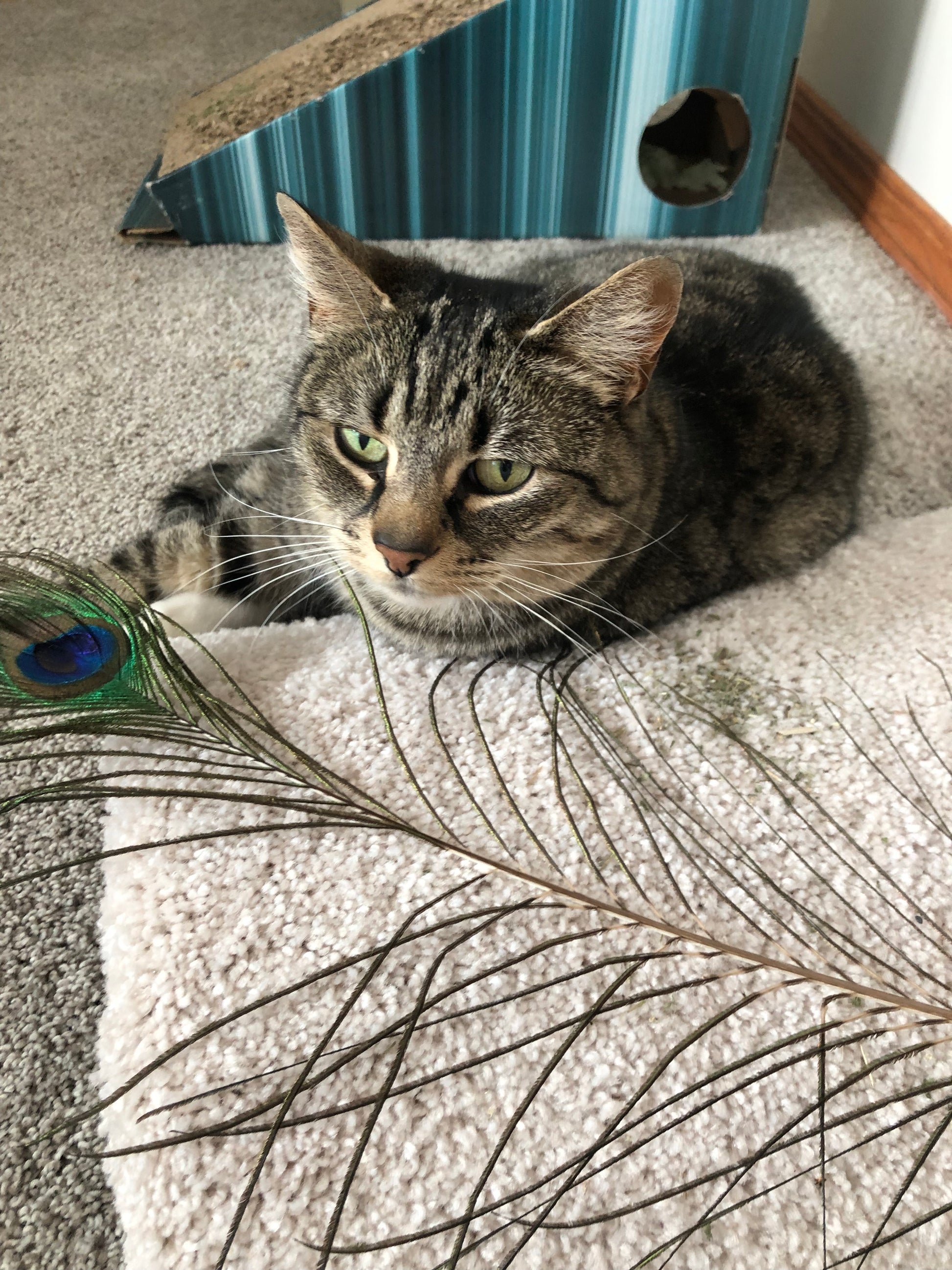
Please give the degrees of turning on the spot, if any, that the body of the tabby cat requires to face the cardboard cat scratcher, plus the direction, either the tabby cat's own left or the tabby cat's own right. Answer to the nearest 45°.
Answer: approximately 135° to the tabby cat's own right

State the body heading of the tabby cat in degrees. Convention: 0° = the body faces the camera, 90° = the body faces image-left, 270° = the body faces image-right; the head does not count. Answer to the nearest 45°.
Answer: approximately 45°
